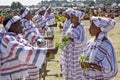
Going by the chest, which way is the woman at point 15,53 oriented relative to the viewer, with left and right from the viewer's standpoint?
facing to the right of the viewer

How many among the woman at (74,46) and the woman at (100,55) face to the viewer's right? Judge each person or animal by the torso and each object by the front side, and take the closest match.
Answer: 0

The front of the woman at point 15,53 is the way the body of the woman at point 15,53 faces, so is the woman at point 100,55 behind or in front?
in front

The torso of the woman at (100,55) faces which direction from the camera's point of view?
to the viewer's left

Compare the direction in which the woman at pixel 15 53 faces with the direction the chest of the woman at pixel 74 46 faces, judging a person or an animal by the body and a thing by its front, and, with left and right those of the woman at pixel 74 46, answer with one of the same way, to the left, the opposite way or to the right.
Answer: the opposite way

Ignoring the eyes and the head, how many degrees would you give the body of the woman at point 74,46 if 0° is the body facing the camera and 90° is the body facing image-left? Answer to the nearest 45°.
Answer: approximately 90°

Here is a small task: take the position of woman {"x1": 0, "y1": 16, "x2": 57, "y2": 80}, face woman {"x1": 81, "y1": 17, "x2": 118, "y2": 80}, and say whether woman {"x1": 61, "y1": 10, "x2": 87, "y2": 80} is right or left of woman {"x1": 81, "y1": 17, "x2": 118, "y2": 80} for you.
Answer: left

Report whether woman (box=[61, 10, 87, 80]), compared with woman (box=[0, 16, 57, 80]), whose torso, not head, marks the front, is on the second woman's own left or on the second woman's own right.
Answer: on the second woman's own left
